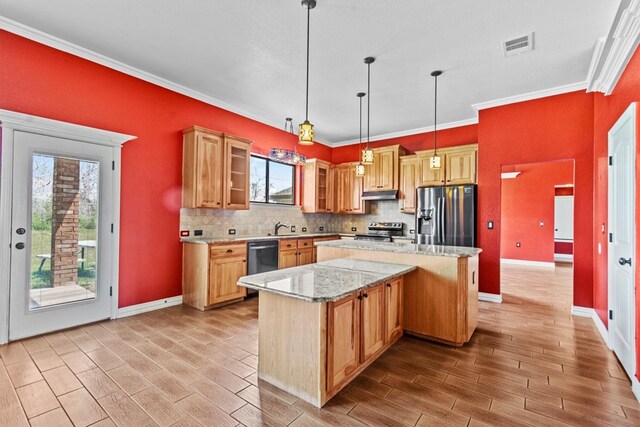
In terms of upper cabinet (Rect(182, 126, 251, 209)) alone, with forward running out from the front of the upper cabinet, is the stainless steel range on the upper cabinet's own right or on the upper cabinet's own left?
on the upper cabinet's own left

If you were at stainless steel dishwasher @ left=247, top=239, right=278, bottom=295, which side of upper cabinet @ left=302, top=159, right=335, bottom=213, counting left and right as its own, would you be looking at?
right

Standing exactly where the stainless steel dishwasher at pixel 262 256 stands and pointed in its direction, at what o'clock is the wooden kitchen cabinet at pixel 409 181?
The wooden kitchen cabinet is roughly at 10 o'clock from the stainless steel dishwasher.

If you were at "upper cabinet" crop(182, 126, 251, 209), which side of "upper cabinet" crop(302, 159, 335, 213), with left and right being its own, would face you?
right

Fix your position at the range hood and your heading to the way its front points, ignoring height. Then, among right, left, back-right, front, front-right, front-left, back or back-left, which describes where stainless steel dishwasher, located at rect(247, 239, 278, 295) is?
front-right

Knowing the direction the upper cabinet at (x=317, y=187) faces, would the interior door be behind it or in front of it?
in front

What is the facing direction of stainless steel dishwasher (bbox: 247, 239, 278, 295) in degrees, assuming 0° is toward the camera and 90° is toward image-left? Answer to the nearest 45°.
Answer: approximately 315°

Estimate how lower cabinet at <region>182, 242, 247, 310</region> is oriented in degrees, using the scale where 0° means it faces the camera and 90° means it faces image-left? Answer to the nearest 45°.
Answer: approximately 315°
